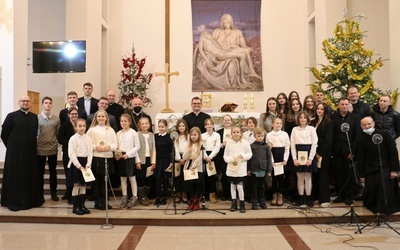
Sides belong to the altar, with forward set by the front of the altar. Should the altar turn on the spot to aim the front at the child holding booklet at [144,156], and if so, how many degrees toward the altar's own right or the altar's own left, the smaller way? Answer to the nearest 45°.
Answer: approximately 45° to the altar's own right

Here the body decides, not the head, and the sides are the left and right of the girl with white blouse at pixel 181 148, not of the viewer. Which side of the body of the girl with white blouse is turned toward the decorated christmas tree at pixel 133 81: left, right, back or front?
back

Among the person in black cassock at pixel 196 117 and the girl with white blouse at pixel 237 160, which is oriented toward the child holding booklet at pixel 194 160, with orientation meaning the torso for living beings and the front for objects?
the person in black cassock

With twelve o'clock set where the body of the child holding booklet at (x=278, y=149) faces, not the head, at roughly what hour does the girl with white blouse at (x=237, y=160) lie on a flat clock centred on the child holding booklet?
The girl with white blouse is roughly at 2 o'clock from the child holding booklet.

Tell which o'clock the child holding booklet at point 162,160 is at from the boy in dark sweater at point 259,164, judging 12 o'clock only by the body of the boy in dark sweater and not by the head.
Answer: The child holding booklet is roughly at 3 o'clock from the boy in dark sweater.

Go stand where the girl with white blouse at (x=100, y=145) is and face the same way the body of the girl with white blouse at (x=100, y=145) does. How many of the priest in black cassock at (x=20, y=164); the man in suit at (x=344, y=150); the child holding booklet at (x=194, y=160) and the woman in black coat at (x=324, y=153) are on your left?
3

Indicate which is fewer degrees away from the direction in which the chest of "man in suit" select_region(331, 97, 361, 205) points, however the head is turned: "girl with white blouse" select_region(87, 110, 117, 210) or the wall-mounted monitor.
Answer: the girl with white blouse

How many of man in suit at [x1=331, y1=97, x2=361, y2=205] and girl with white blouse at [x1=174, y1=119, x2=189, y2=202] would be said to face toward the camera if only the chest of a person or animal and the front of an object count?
2

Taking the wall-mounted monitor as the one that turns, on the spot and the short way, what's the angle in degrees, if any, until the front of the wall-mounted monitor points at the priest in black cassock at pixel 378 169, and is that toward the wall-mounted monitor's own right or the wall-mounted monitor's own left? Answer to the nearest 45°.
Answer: approximately 45° to the wall-mounted monitor's own left

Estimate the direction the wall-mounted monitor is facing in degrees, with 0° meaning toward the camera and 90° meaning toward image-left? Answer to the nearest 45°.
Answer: approximately 0°
